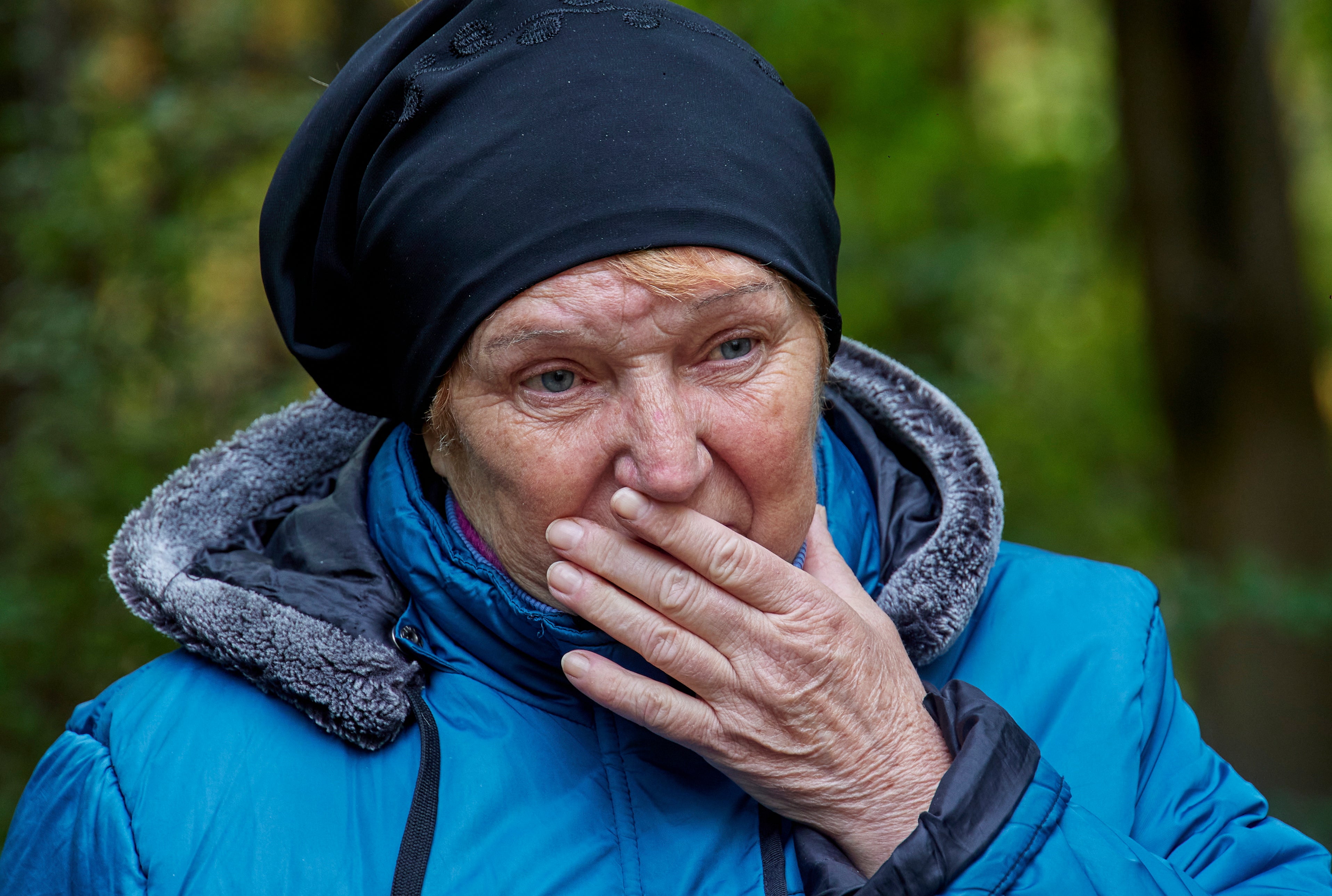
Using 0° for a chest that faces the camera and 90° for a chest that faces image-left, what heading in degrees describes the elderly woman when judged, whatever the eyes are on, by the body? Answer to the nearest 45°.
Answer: approximately 0°

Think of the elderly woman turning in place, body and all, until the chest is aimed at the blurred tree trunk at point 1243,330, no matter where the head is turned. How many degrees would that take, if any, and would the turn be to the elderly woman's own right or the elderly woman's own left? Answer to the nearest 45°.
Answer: approximately 135° to the elderly woman's own left
